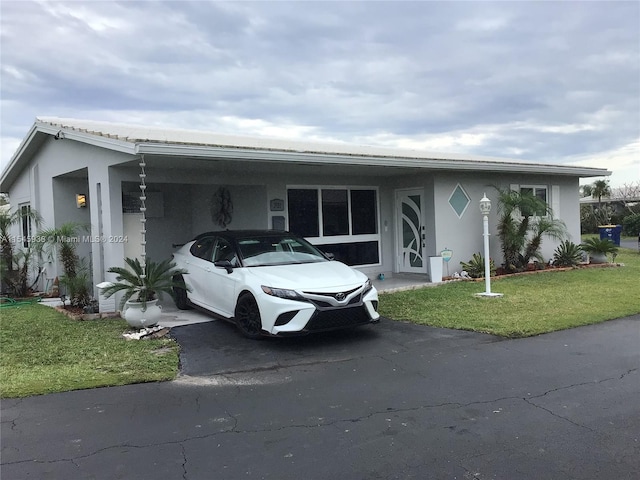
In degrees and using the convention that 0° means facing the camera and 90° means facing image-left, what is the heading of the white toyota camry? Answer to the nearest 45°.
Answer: approximately 315°

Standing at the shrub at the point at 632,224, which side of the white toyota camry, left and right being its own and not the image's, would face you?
left

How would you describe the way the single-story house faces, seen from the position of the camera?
facing the viewer and to the right of the viewer

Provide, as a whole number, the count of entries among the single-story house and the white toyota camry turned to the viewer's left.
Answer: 0

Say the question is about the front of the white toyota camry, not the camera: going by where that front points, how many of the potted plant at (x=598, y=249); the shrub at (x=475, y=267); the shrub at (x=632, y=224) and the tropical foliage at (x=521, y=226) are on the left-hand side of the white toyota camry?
4

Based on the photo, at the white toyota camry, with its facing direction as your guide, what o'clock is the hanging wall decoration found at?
The hanging wall decoration is roughly at 7 o'clock from the white toyota camry.

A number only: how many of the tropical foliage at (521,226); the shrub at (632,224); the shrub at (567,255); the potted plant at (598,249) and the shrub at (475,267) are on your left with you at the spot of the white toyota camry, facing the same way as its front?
5

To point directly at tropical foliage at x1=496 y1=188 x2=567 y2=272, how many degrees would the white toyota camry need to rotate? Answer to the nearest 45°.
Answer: approximately 90° to its left
